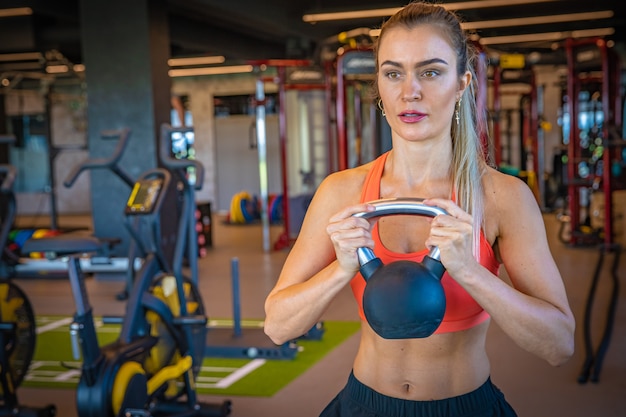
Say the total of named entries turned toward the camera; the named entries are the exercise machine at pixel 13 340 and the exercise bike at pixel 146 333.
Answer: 0

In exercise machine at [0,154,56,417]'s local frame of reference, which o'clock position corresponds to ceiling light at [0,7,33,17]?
The ceiling light is roughly at 9 o'clock from the exercise machine.

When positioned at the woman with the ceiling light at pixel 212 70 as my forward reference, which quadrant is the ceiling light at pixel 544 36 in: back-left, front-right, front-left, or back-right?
front-right

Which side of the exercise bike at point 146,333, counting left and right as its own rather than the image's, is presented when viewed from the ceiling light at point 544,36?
front

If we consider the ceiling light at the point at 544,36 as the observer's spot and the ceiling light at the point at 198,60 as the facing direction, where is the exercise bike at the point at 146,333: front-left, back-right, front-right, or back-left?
front-left

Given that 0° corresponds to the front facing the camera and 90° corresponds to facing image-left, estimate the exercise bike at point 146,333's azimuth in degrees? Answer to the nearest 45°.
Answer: approximately 225°

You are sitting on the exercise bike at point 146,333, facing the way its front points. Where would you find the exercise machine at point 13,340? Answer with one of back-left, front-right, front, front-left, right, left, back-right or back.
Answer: left
